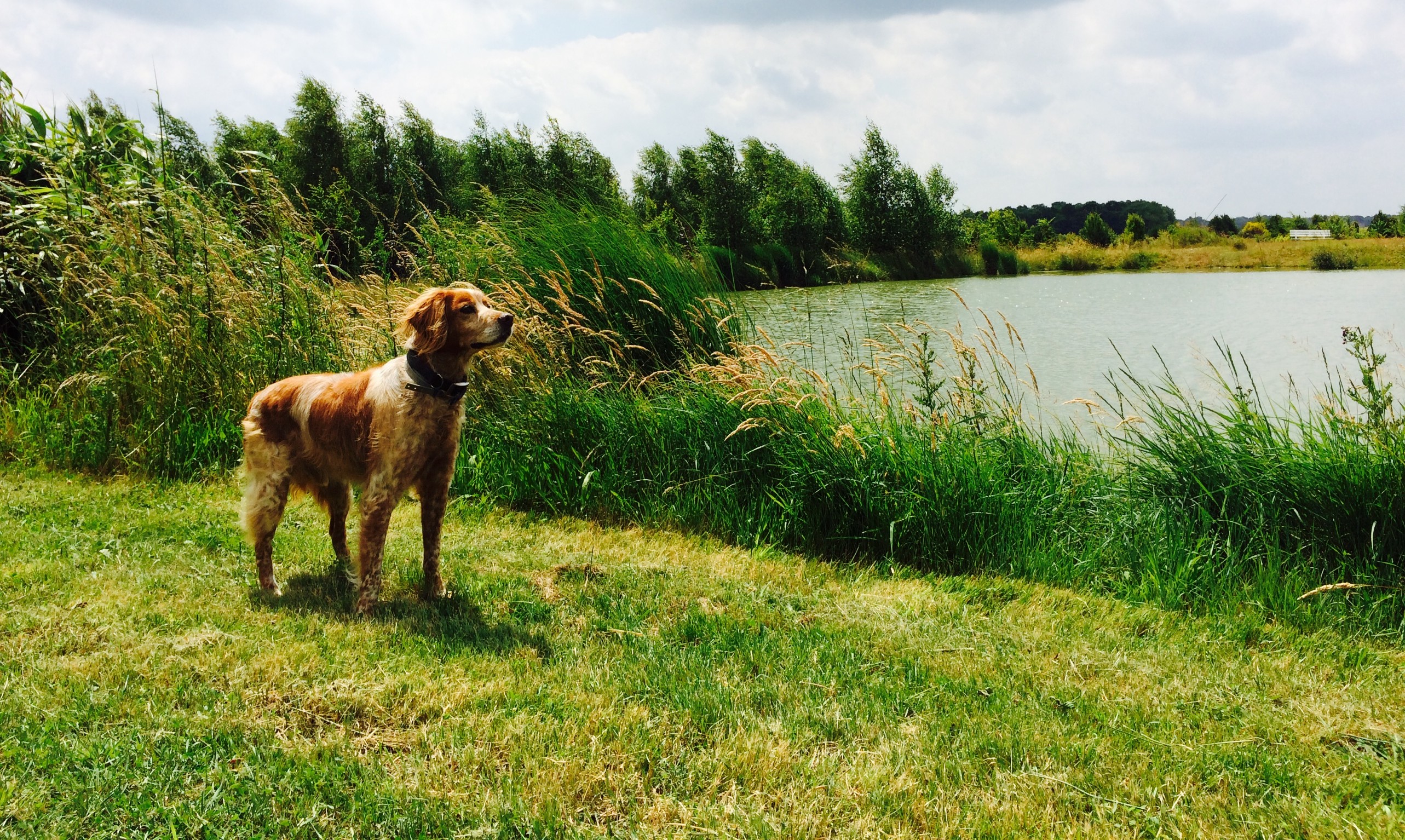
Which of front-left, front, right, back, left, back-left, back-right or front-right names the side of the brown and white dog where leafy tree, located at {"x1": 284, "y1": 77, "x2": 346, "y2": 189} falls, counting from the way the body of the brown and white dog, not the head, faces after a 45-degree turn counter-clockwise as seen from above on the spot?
left

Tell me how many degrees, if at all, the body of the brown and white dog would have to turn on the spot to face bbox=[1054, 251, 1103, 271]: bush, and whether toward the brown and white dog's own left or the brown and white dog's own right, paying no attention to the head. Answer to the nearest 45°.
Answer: approximately 90° to the brown and white dog's own left

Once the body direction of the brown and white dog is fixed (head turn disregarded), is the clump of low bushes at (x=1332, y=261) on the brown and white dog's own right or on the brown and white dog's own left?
on the brown and white dog's own left

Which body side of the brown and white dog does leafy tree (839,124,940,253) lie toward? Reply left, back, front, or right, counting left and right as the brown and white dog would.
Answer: left

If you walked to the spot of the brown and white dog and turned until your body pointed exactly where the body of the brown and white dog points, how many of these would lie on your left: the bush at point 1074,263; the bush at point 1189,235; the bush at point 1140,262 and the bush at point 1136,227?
4

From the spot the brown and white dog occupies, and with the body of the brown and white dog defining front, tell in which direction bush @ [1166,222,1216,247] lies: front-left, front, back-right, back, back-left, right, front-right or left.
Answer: left

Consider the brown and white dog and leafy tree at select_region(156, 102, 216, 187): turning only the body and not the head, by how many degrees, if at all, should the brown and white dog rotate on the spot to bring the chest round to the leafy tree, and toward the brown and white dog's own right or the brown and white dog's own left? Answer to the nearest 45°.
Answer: approximately 135° to the brown and white dog's own left

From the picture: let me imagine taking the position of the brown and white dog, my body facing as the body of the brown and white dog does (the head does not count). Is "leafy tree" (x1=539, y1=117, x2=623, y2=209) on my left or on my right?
on my left

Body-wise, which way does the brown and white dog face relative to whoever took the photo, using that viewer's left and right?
facing the viewer and to the right of the viewer

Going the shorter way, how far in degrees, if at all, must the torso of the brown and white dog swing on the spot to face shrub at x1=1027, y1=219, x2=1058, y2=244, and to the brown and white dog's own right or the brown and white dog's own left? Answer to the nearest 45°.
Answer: approximately 90° to the brown and white dog's own left

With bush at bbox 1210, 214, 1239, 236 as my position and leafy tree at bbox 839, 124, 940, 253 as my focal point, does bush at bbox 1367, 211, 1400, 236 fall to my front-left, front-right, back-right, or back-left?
back-left
